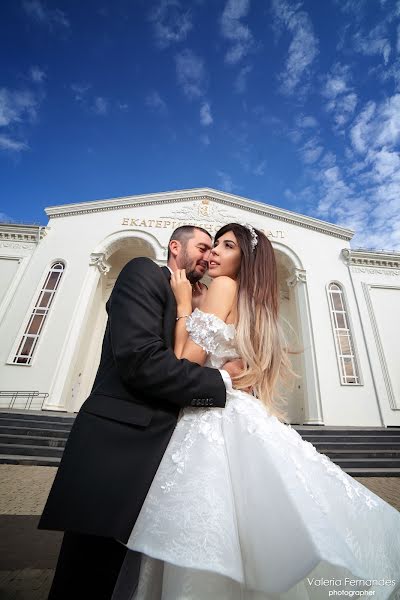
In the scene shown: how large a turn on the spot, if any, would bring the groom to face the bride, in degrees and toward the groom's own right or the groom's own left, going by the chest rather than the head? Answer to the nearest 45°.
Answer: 0° — they already face them

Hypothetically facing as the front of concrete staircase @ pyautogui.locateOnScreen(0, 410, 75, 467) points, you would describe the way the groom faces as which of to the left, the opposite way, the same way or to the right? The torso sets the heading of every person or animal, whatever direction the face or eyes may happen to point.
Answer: to the left

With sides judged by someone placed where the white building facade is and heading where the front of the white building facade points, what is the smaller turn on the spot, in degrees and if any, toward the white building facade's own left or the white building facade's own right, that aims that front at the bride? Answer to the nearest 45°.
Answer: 0° — it already faces them

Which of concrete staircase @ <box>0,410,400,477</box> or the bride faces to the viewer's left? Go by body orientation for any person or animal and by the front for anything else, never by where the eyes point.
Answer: the bride

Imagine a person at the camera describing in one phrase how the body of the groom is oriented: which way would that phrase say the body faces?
to the viewer's right

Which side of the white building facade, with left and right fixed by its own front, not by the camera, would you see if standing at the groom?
front

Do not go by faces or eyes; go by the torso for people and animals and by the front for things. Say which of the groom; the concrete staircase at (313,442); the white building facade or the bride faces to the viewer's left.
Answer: the bride

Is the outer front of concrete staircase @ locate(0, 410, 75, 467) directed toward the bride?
yes

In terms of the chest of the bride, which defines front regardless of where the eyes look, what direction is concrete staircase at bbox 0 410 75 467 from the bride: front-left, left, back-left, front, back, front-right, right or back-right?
front-right

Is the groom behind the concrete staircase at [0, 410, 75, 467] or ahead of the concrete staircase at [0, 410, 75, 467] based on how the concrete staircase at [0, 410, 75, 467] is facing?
ahead

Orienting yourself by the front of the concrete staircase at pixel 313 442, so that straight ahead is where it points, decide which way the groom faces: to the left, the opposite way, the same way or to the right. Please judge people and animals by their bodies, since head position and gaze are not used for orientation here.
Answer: to the left

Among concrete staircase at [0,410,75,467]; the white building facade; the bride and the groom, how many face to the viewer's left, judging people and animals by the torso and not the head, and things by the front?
1

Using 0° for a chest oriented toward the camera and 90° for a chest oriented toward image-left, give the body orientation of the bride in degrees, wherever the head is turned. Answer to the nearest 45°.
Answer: approximately 90°

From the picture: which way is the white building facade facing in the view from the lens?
facing the viewer

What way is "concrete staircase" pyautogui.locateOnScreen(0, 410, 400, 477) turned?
toward the camera
